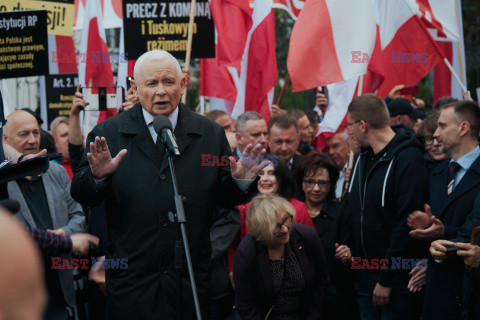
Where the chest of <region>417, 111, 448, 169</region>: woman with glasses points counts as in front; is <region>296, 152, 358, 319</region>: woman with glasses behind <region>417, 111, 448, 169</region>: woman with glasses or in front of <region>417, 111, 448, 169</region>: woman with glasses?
in front

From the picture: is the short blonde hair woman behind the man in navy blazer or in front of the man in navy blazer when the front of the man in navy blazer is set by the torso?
in front

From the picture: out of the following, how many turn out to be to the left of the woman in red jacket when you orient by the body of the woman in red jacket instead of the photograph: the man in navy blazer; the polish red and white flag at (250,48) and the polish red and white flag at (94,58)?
1

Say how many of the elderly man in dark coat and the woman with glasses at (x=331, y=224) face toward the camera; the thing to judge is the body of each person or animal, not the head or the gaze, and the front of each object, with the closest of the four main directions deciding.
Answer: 2

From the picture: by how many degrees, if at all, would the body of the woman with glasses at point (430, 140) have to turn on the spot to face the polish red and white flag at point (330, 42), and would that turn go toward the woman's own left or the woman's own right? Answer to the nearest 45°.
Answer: approximately 90° to the woman's own right

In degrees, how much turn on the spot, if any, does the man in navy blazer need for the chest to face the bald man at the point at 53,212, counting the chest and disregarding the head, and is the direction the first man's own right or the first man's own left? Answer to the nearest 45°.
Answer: approximately 45° to the first man's own right

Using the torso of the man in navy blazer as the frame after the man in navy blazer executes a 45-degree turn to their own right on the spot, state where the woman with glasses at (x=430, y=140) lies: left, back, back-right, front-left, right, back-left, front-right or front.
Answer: right

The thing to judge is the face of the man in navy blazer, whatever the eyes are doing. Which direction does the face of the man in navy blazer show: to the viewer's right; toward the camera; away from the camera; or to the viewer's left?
to the viewer's left

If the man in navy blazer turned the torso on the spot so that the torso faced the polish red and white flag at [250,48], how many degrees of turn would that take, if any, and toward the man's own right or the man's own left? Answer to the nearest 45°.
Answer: approximately 90° to the man's own right

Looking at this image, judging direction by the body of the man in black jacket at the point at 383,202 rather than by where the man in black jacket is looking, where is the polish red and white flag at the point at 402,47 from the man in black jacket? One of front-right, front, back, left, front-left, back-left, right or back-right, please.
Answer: back-right

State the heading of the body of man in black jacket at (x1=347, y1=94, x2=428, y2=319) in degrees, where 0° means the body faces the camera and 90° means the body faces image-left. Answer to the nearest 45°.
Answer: approximately 45°

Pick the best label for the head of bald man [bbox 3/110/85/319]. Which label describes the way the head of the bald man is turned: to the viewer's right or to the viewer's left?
to the viewer's right

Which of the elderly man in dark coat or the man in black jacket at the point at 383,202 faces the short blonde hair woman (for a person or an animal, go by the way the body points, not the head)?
the man in black jacket

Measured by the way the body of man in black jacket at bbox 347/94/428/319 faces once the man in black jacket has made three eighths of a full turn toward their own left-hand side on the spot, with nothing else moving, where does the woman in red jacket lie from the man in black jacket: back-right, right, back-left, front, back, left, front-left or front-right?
back

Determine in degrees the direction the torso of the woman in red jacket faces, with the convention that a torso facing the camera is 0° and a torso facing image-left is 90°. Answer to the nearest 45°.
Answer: approximately 45°
